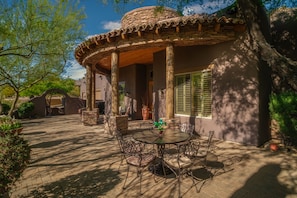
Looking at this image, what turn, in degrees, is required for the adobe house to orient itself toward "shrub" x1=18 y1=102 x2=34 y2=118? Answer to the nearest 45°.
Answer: approximately 90° to its right

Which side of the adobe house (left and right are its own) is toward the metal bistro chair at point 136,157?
front

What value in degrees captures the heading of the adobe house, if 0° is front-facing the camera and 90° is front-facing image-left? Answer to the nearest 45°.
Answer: approximately 45°

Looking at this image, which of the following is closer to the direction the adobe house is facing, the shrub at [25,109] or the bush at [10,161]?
the bush

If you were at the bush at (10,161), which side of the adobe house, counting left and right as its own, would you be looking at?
front
